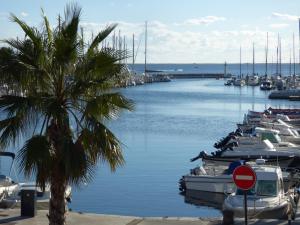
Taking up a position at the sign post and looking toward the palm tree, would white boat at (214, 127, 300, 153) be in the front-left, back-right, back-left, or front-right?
back-right

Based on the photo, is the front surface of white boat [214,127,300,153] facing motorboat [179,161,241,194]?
no

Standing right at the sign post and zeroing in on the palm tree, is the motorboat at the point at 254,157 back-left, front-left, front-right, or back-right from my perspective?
back-right

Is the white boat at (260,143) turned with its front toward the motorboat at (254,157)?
no

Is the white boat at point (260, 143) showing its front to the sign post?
no
